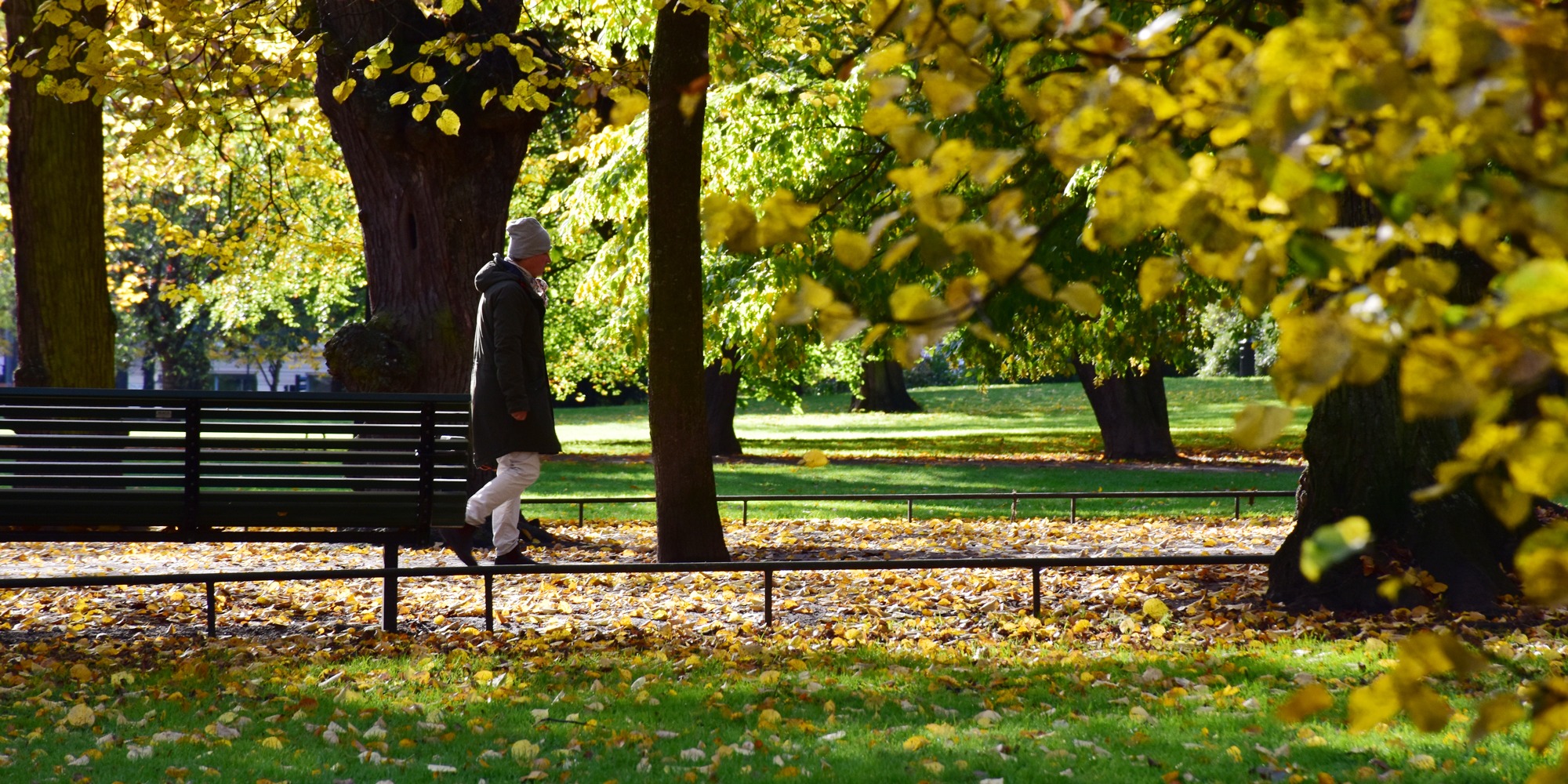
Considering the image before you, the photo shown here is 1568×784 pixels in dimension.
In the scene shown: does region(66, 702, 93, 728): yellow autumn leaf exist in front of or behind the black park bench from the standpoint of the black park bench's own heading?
behind

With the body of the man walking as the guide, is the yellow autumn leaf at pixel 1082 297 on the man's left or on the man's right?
on the man's right

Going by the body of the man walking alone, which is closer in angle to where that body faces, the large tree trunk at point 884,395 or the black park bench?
the large tree trunk

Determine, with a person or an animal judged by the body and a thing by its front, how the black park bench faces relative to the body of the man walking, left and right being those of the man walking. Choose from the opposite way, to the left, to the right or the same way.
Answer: to the left

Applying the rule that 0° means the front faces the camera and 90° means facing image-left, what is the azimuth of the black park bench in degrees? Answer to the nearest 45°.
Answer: approximately 180°

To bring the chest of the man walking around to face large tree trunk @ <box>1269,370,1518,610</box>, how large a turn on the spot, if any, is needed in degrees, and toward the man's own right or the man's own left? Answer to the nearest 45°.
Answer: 0° — they already face it

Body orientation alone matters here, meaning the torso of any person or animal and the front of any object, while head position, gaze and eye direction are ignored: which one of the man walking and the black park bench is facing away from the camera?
the black park bench

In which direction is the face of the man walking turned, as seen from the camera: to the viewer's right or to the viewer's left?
to the viewer's right

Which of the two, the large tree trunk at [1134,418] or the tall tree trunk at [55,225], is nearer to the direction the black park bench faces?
the tall tree trunk

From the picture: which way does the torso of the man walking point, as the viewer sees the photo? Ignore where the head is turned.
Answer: to the viewer's right

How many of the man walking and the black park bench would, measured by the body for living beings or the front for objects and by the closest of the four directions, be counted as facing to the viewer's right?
1

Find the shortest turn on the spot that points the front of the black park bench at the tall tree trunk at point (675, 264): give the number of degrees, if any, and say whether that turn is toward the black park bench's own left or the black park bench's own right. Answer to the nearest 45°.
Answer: approximately 90° to the black park bench's own right

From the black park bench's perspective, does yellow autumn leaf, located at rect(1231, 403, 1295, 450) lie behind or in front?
behind

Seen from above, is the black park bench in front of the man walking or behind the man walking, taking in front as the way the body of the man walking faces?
behind
